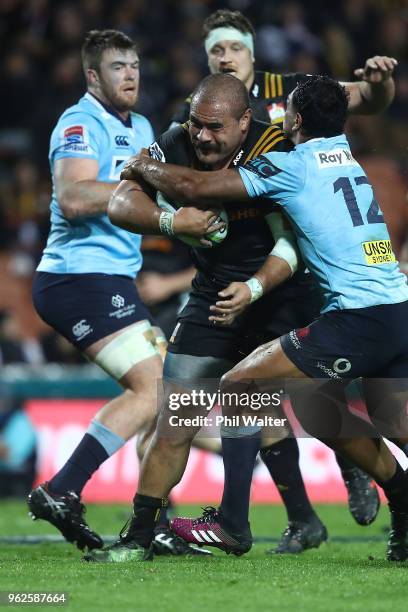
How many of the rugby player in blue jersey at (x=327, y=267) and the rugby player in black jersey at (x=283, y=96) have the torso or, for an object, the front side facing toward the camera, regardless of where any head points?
1

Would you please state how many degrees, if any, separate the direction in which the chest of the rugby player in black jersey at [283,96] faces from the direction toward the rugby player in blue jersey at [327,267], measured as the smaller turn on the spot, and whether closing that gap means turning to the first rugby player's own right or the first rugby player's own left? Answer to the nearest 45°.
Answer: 0° — they already face them

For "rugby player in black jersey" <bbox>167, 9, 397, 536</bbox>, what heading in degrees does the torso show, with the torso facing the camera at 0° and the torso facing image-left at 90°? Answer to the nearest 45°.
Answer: approximately 0°

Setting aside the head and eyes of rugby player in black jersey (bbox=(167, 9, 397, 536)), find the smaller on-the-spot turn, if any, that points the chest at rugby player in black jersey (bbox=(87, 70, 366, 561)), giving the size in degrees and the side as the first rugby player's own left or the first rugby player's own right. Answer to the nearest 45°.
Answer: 0° — they already face them

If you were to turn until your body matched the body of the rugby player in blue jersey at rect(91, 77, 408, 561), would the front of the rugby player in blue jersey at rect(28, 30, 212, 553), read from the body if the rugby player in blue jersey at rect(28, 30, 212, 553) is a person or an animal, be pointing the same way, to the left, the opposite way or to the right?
the opposite way

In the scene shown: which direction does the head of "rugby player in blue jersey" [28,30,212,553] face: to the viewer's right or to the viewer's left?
to the viewer's right

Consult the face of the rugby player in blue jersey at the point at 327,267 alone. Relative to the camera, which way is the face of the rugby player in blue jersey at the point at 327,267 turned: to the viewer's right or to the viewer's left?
to the viewer's left

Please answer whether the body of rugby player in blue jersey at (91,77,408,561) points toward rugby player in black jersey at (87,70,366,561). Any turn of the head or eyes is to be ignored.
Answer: yes

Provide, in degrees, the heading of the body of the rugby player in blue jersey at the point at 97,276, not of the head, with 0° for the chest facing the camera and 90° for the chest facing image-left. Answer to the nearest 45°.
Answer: approximately 315°

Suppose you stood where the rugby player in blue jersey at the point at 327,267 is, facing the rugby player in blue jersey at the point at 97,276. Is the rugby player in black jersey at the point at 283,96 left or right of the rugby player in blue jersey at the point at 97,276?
right
